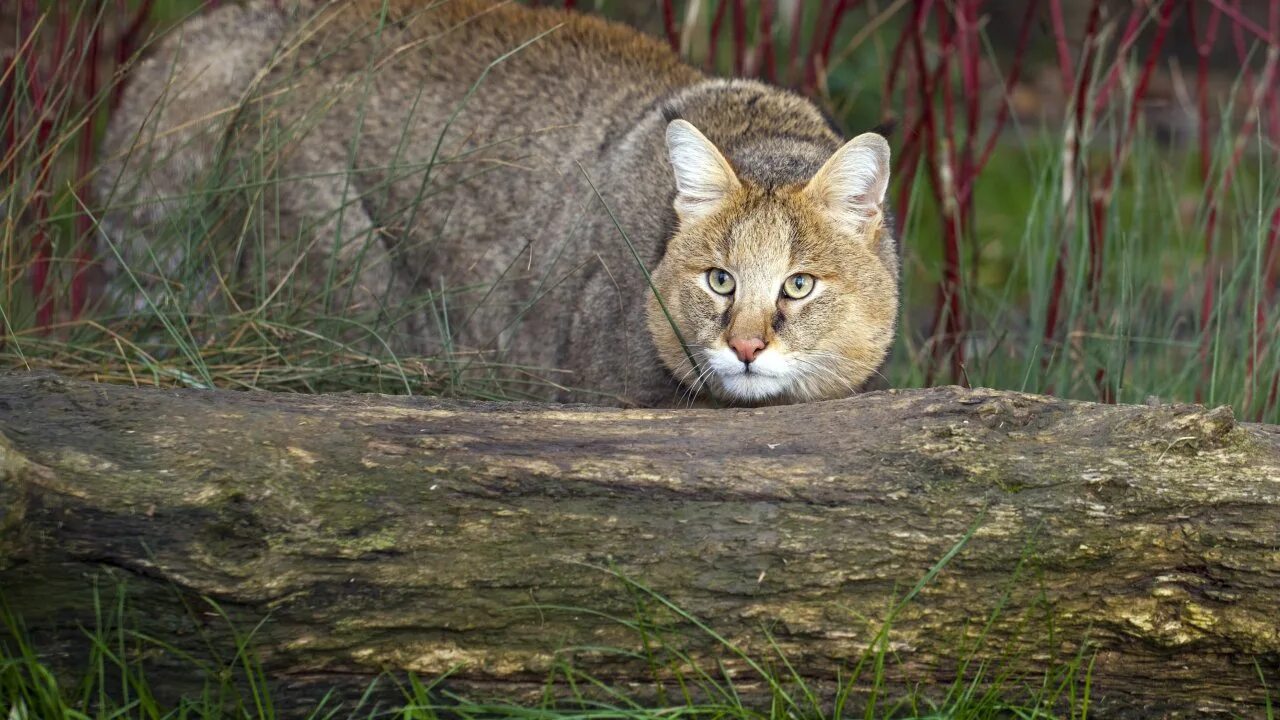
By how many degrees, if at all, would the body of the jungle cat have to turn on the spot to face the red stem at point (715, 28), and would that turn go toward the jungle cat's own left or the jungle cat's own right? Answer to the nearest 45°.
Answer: approximately 90° to the jungle cat's own left

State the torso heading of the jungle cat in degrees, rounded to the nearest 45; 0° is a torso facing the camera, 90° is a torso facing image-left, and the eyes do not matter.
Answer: approximately 315°

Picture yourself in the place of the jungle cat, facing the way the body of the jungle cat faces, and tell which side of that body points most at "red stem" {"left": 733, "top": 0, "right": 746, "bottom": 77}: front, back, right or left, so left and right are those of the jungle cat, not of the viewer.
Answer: left

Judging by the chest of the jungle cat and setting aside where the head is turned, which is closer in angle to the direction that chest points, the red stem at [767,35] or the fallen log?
the fallen log

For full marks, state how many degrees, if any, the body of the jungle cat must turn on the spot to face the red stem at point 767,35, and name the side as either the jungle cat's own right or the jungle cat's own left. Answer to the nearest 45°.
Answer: approximately 90° to the jungle cat's own left
